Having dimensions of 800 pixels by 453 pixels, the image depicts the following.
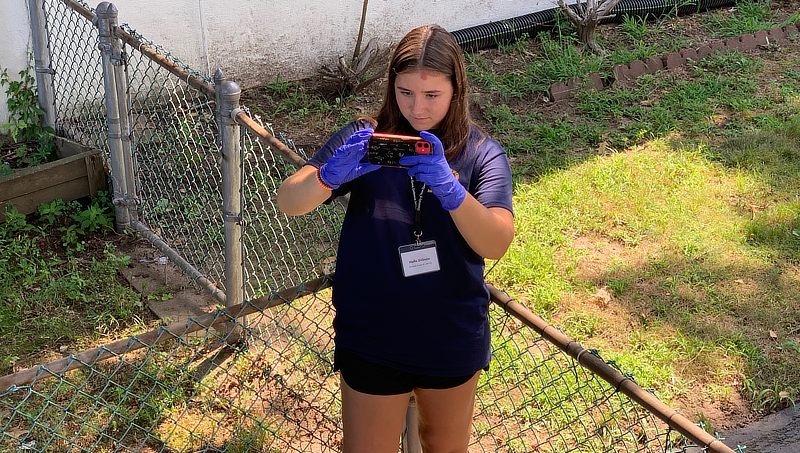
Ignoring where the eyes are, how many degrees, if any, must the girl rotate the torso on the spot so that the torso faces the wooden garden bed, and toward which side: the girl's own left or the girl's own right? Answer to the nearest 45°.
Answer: approximately 135° to the girl's own right

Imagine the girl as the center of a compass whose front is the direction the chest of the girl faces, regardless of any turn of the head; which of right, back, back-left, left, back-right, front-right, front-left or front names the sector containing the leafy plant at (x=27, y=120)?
back-right

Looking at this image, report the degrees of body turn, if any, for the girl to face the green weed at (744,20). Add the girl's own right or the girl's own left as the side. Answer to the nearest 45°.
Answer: approximately 135° to the girl's own left

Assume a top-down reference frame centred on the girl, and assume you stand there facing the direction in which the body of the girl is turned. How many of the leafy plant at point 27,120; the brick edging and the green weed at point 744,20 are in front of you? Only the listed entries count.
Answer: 0

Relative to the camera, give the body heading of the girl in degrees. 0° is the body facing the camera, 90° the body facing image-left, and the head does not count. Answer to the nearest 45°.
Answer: approximately 0°

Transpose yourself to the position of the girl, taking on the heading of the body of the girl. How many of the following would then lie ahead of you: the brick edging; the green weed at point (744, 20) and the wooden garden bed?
0

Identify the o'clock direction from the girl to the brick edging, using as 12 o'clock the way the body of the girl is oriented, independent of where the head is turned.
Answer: The brick edging is roughly at 7 o'clock from the girl.

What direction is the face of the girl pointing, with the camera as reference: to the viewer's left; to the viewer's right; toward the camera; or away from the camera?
toward the camera
